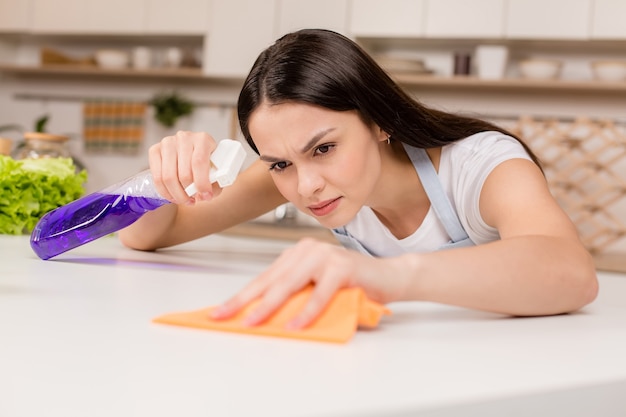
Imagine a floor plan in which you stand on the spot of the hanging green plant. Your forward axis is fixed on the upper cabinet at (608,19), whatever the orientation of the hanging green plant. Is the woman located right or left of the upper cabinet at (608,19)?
right

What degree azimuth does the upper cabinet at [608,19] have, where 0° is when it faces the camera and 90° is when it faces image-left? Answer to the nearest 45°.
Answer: approximately 0°

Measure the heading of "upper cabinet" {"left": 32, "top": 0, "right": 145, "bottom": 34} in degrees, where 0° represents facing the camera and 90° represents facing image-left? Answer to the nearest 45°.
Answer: approximately 0°

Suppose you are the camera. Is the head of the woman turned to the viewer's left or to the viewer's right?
to the viewer's left

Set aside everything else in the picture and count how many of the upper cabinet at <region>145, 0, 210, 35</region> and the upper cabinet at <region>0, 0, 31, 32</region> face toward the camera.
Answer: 2
